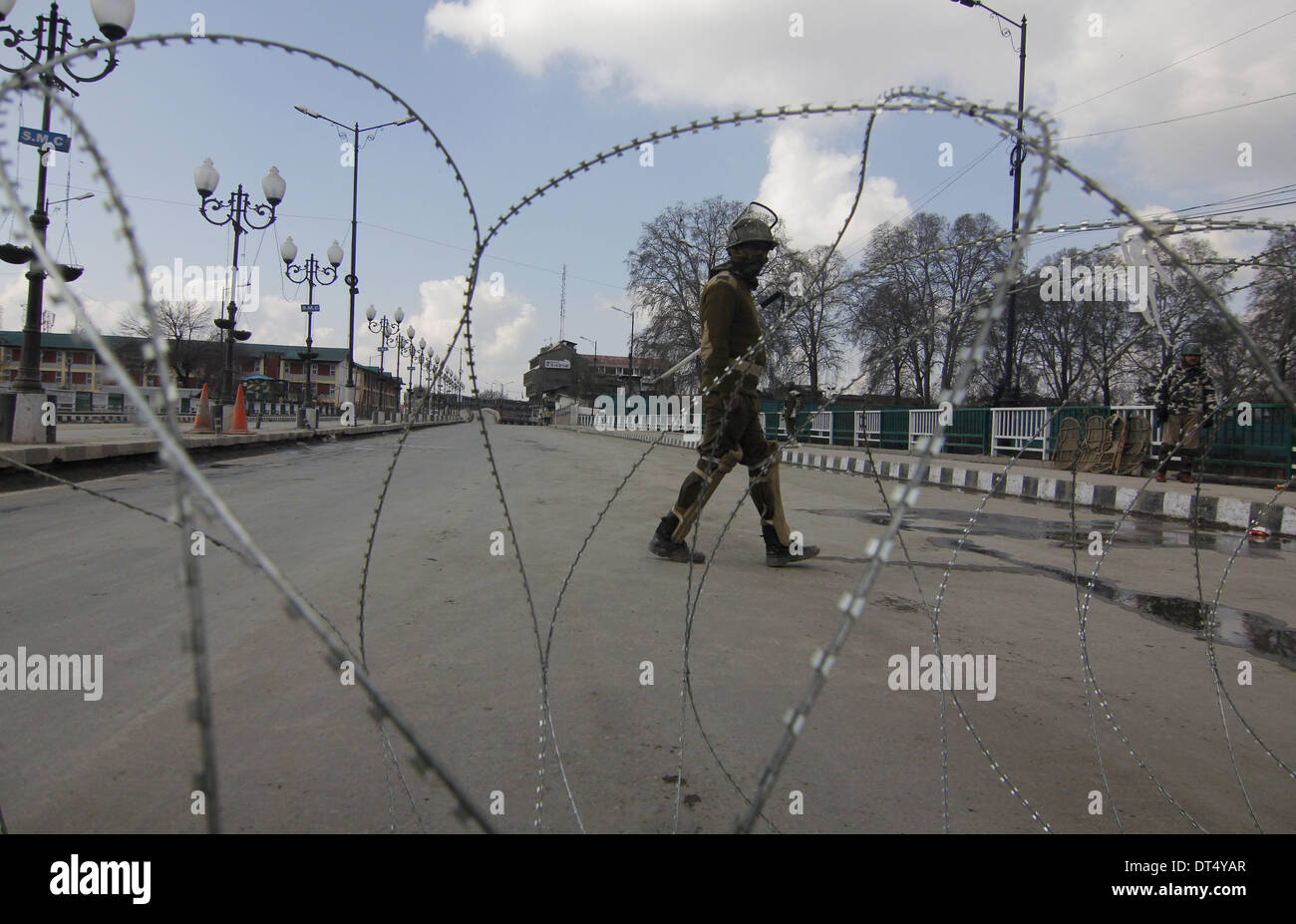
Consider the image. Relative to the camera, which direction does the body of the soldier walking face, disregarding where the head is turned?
to the viewer's right

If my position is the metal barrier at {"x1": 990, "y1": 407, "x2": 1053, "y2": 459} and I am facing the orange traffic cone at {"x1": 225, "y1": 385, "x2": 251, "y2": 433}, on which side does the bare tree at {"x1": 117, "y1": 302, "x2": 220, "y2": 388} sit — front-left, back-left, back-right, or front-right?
front-right

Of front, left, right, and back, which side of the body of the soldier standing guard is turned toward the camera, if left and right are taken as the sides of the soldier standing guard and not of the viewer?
front

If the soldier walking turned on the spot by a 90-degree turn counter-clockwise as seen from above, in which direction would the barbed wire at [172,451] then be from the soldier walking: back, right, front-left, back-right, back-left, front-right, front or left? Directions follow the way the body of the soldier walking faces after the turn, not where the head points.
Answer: back
